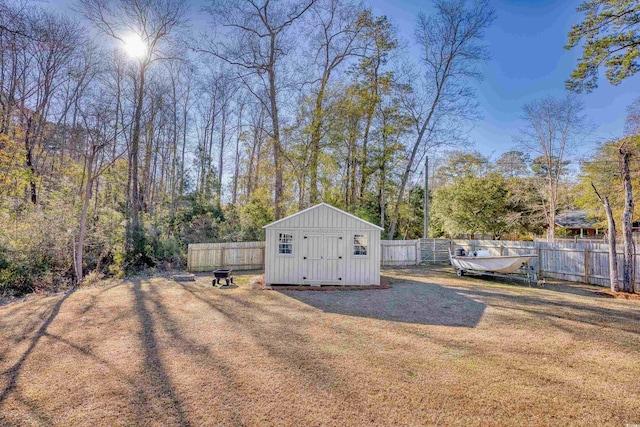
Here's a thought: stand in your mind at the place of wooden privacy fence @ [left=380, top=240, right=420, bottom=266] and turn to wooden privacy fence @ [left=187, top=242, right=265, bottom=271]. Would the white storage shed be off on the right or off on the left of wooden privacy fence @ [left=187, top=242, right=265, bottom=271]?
left

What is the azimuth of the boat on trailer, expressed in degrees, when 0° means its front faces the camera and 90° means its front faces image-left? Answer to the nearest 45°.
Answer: approximately 315°

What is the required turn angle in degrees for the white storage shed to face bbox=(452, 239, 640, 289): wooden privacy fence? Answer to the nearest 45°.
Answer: approximately 90° to its left

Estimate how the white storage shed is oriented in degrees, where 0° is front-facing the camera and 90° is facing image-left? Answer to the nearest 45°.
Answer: approximately 0°

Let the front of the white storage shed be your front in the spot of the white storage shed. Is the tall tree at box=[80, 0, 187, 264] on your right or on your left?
on your right

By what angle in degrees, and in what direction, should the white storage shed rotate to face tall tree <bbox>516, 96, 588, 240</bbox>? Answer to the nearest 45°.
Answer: approximately 135° to its left

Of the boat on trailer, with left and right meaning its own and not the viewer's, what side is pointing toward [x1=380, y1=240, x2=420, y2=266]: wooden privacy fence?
back
